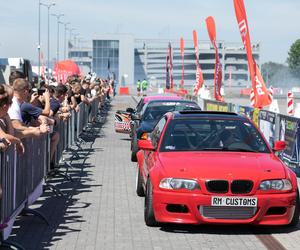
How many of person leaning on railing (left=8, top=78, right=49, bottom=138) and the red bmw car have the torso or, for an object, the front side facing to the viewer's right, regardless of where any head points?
1

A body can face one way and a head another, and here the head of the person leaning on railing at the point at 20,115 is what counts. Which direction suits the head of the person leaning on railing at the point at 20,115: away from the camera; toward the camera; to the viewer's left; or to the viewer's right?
to the viewer's right

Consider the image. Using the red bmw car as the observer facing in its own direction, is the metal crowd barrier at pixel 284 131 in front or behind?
behind

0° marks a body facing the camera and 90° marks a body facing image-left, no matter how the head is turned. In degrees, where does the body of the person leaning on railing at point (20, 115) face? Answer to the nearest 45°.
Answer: approximately 270°

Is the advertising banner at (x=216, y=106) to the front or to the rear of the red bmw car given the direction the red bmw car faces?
to the rear

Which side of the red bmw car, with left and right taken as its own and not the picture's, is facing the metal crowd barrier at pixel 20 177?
right

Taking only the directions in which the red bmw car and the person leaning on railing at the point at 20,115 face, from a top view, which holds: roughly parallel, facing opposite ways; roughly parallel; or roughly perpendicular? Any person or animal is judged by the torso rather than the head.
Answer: roughly perpendicular

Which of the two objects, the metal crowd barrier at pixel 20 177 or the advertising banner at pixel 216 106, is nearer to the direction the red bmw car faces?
the metal crowd barrier

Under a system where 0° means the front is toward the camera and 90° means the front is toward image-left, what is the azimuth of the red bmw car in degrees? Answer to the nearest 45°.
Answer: approximately 0°

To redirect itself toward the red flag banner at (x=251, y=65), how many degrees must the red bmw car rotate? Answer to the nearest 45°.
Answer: approximately 180°

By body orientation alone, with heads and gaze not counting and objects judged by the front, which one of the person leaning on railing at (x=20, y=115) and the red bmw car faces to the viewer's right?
the person leaning on railing
